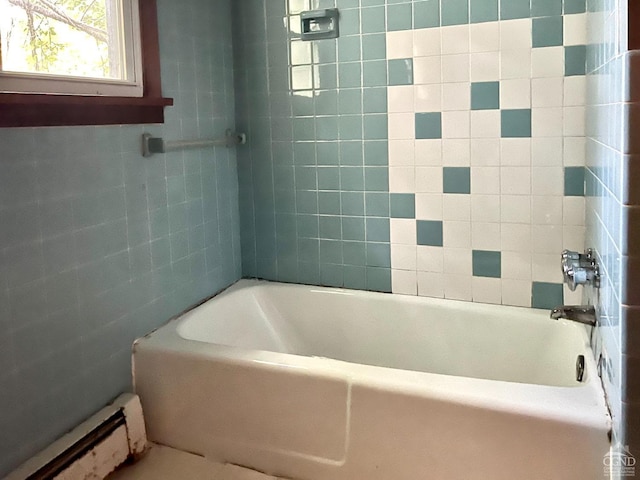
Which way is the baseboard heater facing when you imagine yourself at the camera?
facing the viewer and to the right of the viewer

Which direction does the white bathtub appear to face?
toward the camera

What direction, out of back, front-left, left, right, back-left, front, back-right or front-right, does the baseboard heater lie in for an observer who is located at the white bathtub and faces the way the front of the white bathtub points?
right

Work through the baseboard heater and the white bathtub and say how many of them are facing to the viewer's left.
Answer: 0

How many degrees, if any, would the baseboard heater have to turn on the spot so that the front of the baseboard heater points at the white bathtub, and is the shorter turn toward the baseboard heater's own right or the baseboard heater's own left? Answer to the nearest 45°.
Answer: approximately 45° to the baseboard heater's own left
